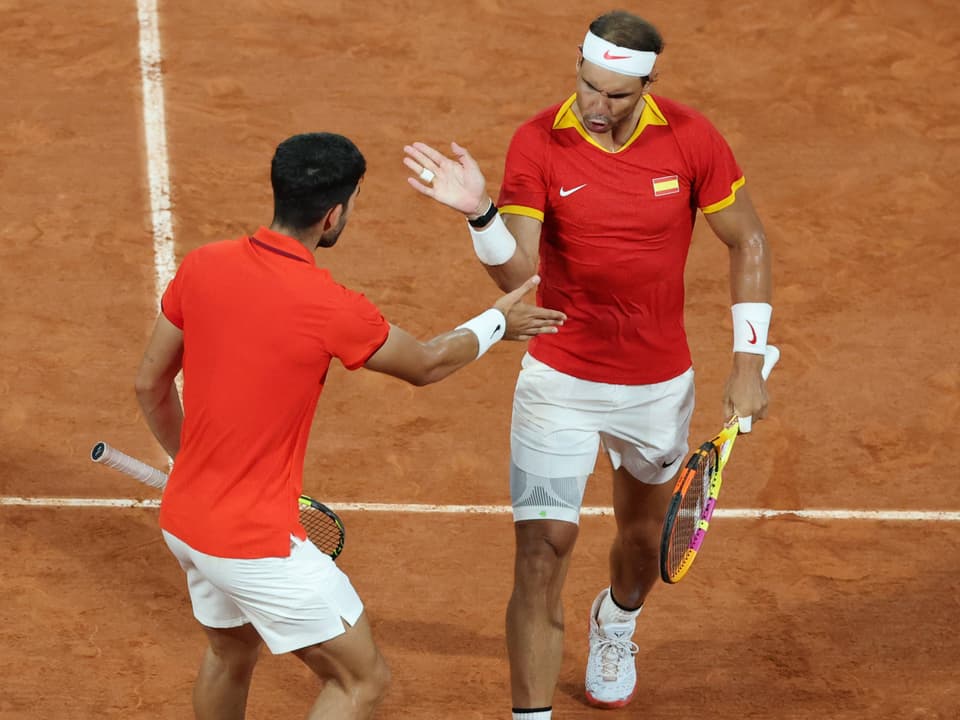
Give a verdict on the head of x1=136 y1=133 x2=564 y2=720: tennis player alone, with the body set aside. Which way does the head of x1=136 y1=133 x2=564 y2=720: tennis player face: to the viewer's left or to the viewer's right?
to the viewer's right

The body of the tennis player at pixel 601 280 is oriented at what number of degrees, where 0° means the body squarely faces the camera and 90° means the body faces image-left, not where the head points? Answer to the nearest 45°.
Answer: approximately 0°

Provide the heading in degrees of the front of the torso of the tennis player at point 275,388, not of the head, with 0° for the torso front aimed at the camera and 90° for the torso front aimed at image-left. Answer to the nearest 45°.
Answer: approximately 225°

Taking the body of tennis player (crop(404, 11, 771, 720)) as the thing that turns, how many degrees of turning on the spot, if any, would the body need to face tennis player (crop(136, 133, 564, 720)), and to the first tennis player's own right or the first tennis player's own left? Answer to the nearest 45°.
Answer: approximately 45° to the first tennis player's own right

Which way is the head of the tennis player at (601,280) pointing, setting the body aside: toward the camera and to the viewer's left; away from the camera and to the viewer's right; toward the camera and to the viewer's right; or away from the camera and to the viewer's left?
toward the camera and to the viewer's left

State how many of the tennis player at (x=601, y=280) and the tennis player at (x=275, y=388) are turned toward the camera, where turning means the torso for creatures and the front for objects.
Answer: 1
